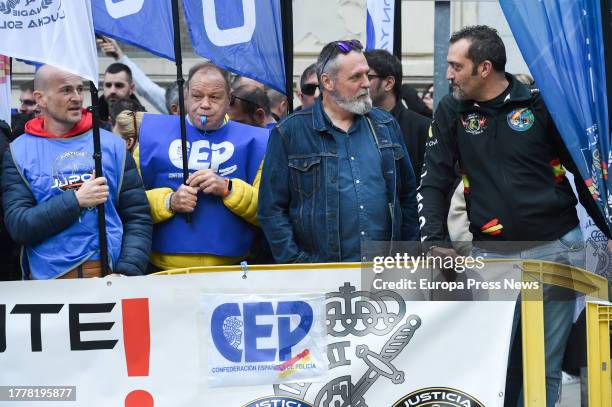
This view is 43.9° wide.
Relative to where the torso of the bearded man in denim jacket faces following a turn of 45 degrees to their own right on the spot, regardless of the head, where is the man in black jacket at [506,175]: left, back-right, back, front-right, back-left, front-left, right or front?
left

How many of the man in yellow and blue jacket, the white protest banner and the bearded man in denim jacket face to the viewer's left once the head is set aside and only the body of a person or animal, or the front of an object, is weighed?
0

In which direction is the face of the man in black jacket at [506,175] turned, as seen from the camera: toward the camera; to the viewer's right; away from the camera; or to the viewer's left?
to the viewer's left

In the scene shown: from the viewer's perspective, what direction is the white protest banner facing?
toward the camera

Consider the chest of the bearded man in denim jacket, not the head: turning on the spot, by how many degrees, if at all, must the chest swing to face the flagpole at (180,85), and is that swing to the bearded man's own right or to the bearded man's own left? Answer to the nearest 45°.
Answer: approximately 135° to the bearded man's own right

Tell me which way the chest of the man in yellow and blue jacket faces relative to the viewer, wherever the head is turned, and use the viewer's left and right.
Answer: facing the viewer

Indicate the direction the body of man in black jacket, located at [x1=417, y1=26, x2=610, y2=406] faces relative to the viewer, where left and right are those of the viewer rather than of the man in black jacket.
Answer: facing the viewer and to the left of the viewer

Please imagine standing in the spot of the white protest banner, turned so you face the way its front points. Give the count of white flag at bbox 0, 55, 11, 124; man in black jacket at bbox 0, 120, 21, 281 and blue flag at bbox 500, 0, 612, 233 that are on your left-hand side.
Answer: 1

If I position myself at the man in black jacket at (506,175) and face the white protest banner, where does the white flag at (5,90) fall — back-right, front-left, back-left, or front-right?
front-right
